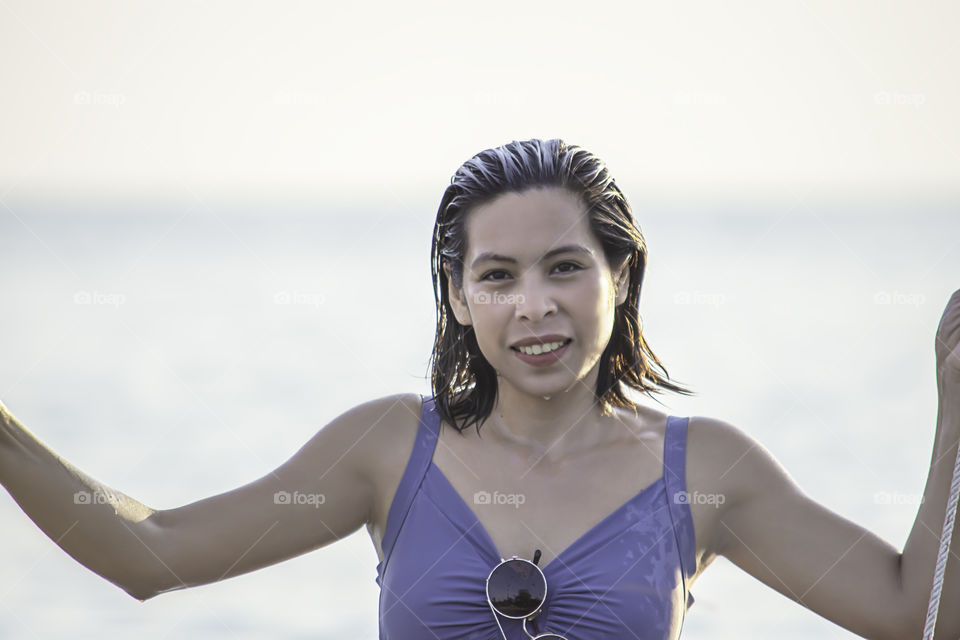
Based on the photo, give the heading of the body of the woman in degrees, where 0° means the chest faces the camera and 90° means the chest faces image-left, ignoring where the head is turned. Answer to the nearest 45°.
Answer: approximately 0°
